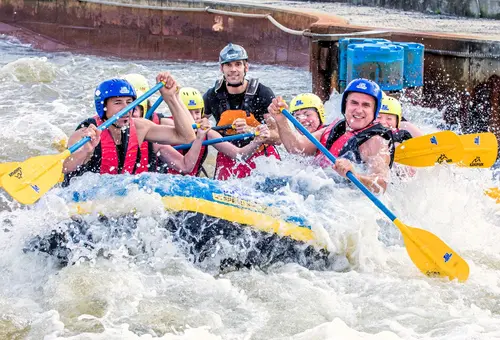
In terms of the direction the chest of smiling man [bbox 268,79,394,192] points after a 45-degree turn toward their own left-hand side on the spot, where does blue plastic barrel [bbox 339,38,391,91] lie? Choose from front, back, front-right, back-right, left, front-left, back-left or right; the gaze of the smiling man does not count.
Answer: back

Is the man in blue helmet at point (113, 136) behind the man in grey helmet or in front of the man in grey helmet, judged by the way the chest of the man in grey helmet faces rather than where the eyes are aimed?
in front

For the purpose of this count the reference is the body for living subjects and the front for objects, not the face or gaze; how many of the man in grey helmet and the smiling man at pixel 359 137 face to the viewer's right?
0

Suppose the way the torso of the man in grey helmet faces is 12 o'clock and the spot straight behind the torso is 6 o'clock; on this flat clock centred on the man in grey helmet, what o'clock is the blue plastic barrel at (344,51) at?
The blue plastic barrel is roughly at 7 o'clock from the man in grey helmet.

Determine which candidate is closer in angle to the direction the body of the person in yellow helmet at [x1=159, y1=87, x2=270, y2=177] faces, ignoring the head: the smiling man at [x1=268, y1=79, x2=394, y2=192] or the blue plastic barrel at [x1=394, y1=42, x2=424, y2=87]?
the smiling man

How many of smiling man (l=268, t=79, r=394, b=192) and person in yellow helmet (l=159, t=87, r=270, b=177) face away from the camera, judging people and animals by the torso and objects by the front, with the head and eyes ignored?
0

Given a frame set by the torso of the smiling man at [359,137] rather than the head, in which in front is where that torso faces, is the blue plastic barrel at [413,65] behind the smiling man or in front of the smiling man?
behind

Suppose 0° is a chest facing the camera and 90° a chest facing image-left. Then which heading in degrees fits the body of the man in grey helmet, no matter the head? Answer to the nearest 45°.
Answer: approximately 0°

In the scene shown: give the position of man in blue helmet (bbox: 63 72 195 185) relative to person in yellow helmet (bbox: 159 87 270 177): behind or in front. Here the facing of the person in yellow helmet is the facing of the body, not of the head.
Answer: in front

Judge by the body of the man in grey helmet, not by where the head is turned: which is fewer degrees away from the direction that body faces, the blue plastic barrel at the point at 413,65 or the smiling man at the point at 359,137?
the smiling man
